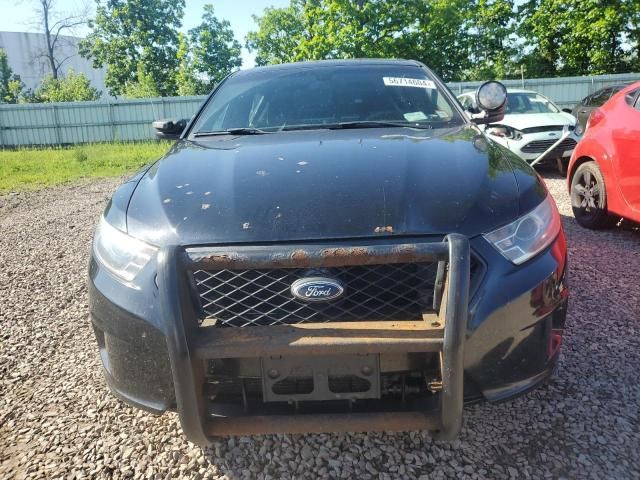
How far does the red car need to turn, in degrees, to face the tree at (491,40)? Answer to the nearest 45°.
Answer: approximately 135° to its left

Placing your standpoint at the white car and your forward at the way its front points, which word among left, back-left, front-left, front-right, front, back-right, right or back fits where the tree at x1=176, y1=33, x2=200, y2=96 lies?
back

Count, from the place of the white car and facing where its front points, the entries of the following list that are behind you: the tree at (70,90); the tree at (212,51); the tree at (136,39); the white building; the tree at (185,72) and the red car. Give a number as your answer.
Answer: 5

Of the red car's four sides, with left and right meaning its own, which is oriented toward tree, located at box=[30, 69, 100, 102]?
back

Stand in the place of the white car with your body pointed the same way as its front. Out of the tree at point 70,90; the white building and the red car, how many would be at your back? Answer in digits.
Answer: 2

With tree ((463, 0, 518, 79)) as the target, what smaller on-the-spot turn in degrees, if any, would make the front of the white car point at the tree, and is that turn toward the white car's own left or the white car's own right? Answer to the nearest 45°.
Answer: approximately 135° to the white car's own left

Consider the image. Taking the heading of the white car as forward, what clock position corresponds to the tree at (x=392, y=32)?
The tree is roughly at 7 o'clock from the white car.
